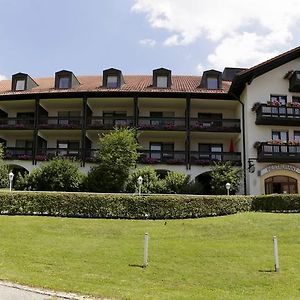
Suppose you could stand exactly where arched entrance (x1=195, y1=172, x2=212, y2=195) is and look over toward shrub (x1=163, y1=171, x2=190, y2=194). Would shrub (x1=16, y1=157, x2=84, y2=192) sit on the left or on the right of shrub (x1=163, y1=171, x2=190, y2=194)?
right

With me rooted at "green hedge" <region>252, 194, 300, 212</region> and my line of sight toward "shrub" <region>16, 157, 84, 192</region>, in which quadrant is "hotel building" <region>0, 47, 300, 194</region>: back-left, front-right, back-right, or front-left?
front-right

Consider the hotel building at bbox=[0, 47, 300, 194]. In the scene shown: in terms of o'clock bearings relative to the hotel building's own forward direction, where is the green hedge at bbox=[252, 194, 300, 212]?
The green hedge is roughly at 11 o'clock from the hotel building.

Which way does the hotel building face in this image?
toward the camera
